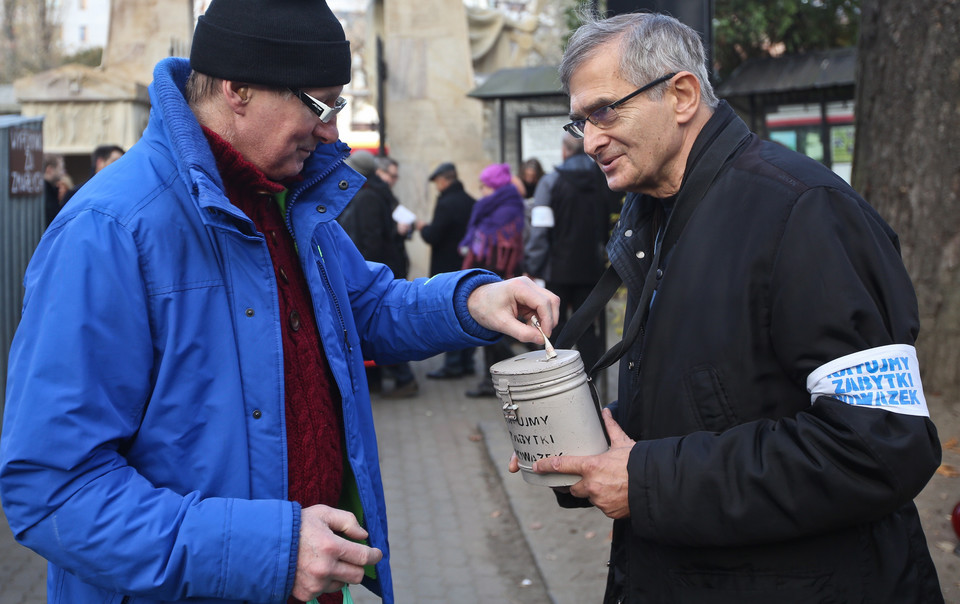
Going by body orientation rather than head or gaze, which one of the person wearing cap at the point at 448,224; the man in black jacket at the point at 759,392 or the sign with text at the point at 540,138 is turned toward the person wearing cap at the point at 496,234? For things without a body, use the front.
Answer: the sign with text

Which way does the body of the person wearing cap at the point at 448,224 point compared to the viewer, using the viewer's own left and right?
facing to the left of the viewer

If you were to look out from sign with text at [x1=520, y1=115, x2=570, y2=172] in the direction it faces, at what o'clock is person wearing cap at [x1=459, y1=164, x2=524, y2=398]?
The person wearing cap is roughly at 12 o'clock from the sign with text.

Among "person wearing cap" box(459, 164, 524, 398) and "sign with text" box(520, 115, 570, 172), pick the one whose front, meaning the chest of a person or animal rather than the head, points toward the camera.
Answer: the sign with text

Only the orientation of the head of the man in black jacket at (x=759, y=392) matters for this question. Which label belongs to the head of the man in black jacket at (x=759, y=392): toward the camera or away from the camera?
toward the camera

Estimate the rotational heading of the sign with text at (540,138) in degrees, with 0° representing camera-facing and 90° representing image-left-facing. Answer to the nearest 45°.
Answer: approximately 0°

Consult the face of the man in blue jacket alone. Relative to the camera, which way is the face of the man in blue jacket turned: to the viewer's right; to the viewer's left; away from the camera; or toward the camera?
to the viewer's right
